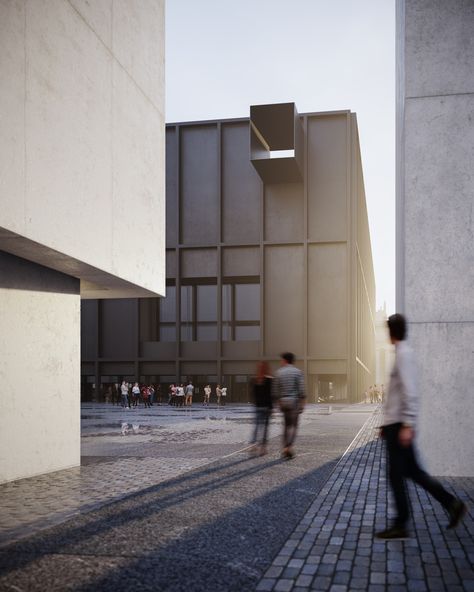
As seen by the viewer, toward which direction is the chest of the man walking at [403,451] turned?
to the viewer's left

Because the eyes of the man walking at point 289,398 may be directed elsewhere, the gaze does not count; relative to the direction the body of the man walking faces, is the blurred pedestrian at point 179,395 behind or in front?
in front

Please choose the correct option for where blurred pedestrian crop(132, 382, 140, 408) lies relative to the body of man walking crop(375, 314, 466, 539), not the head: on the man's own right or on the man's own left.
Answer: on the man's own right

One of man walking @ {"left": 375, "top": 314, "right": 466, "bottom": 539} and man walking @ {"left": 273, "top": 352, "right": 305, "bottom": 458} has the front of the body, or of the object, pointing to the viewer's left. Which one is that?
man walking @ {"left": 375, "top": 314, "right": 466, "bottom": 539}

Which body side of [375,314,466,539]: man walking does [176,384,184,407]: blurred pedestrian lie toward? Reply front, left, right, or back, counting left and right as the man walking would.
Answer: right

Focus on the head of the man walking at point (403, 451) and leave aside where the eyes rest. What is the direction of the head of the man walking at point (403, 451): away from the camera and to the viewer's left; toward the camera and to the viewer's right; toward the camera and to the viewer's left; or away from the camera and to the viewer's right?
away from the camera and to the viewer's left

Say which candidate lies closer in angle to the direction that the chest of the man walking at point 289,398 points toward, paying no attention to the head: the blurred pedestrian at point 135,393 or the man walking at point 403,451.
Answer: the blurred pedestrian

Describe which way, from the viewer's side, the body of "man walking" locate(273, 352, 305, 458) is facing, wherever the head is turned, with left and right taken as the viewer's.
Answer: facing away from the viewer

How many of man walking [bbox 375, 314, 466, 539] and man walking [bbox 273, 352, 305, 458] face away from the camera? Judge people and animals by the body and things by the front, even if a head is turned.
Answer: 1

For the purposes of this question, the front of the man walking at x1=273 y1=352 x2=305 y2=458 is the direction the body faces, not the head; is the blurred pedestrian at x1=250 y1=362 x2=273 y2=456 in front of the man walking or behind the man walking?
in front

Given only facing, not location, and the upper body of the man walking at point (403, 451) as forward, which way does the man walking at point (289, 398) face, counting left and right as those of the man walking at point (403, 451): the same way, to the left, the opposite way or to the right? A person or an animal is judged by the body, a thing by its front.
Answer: to the right

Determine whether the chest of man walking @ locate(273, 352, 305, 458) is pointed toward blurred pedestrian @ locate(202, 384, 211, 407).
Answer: yes

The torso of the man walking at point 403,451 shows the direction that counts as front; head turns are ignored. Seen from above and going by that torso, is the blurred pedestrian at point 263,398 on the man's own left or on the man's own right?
on the man's own right
